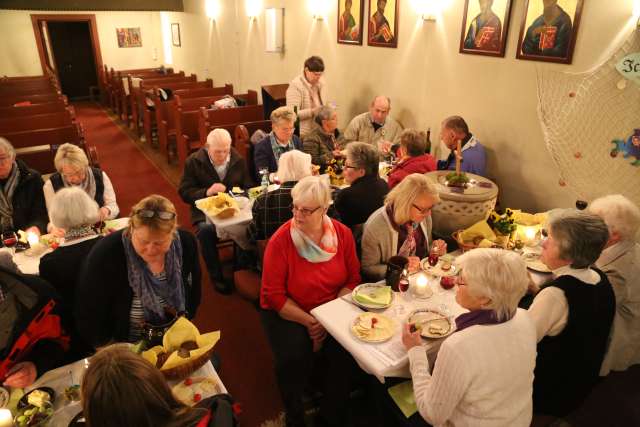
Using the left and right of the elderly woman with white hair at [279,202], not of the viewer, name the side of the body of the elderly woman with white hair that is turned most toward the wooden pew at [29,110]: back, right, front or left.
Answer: left

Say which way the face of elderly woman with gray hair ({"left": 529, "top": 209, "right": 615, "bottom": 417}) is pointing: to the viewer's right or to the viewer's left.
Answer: to the viewer's left

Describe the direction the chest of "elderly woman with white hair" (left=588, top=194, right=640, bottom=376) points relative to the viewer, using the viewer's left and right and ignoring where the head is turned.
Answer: facing to the left of the viewer

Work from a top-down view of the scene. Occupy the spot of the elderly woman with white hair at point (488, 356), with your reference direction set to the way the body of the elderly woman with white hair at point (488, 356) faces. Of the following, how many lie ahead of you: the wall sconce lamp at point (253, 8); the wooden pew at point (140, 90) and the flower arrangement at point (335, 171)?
3

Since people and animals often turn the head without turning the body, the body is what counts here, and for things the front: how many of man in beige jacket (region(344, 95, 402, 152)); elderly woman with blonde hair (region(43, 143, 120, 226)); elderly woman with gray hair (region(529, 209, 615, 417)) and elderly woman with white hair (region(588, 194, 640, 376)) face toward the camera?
2

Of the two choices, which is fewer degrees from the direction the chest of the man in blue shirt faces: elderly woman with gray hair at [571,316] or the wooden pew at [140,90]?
the wooden pew

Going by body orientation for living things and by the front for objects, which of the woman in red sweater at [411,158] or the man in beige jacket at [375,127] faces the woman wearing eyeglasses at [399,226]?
the man in beige jacket
